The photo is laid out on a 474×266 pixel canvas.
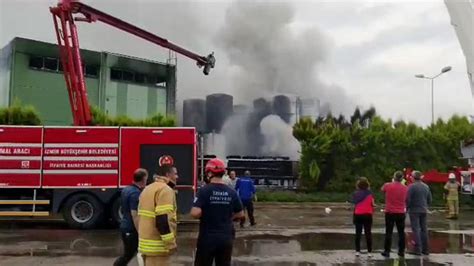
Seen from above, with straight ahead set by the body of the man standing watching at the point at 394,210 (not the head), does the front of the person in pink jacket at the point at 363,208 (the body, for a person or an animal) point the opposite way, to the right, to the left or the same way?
the same way

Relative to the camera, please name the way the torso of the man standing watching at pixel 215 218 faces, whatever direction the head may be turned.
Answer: away from the camera

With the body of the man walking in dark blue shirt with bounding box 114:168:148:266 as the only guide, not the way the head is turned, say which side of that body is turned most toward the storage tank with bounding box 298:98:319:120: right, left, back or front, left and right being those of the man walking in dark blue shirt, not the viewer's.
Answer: front

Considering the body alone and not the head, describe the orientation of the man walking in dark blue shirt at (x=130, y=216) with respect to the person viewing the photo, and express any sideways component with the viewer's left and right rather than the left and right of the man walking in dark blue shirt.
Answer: facing away from the viewer and to the right of the viewer

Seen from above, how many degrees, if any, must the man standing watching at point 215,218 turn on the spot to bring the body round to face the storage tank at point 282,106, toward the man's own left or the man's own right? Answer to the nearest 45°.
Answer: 0° — they already face it

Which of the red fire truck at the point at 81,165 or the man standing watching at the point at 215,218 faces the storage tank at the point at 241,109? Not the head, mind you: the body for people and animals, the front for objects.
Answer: the man standing watching

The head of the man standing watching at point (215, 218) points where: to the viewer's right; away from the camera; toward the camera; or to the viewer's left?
away from the camera

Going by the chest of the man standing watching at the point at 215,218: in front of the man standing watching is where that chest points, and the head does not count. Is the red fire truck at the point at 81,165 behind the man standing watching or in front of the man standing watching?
in front

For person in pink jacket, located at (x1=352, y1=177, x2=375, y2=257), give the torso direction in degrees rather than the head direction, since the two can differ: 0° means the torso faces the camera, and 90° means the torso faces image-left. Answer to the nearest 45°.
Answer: approximately 180°

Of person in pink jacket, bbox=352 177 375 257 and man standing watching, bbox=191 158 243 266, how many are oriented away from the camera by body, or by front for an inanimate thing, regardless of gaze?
2

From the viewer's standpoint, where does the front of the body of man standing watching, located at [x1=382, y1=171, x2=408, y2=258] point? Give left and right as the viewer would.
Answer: facing away from the viewer

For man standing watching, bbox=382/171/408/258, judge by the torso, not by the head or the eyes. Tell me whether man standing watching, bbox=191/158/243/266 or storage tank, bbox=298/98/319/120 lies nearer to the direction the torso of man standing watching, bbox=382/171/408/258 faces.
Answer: the storage tank

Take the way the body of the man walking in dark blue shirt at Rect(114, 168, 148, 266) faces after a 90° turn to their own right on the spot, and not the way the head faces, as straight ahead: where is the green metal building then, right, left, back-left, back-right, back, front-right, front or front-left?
back-left
